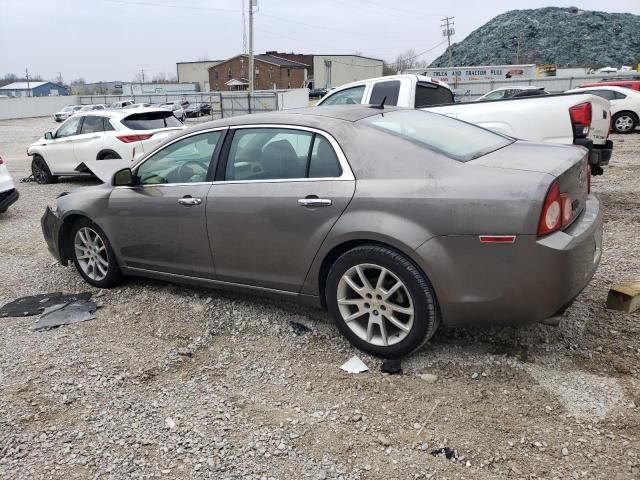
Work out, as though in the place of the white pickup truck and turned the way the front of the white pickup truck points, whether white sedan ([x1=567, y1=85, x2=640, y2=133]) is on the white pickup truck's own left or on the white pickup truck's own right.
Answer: on the white pickup truck's own right

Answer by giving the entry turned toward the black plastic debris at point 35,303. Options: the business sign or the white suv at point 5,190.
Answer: the business sign

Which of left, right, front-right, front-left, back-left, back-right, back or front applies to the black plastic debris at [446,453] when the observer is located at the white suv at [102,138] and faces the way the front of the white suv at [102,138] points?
back-left

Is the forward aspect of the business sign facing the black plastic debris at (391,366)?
yes

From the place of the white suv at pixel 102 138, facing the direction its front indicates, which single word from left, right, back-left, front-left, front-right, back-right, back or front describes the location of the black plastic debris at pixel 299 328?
back-left

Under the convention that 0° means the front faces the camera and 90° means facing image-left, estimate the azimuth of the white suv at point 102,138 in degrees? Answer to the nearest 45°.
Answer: approximately 135°

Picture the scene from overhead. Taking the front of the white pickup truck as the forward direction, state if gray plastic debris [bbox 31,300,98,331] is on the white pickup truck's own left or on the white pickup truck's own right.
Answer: on the white pickup truck's own left

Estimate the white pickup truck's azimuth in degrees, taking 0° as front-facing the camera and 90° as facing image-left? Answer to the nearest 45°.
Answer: approximately 135°
